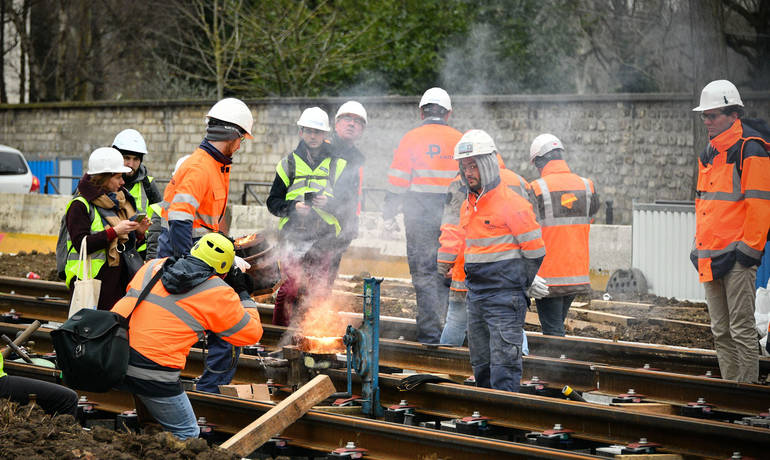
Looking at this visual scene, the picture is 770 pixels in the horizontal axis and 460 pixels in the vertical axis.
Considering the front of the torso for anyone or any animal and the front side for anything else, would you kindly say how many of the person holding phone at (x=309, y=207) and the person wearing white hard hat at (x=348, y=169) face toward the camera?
2

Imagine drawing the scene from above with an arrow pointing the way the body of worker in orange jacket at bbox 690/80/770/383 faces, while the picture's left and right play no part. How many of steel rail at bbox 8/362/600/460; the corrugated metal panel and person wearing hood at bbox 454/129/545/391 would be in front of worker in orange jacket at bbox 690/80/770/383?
2

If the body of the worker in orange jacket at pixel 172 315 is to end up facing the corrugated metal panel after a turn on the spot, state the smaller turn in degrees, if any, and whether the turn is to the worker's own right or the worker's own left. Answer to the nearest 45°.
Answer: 0° — they already face it

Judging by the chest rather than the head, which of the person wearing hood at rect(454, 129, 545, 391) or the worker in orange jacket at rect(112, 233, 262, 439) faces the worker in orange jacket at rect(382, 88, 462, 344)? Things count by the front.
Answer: the worker in orange jacket at rect(112, 233, 262, 439)

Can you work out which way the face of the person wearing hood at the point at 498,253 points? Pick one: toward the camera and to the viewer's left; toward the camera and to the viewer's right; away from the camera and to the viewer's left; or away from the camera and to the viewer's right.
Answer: toward the camera and to the viewer's left

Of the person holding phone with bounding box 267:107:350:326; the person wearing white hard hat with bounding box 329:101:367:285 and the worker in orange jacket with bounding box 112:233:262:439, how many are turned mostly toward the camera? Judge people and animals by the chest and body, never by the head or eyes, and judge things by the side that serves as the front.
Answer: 2

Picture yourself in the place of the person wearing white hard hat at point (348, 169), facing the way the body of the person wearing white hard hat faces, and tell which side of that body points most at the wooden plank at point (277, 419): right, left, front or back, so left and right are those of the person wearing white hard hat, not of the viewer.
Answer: front

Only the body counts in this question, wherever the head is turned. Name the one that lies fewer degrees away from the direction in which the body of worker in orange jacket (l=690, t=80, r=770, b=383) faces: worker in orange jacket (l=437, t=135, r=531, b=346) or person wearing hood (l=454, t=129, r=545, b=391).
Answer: the person wearing hood

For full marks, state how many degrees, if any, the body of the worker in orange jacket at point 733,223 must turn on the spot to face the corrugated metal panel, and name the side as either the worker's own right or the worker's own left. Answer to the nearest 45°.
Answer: approximately 135° to the worker's own right

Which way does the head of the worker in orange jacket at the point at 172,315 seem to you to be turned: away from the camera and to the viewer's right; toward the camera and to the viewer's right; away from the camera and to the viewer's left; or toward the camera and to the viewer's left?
away from the camera and to the viewer's right

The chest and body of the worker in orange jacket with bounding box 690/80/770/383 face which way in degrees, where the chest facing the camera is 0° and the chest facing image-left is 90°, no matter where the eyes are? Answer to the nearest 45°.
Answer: approximately 45°

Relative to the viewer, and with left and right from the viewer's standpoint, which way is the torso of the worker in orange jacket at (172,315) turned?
facing away from the viewer and to the right of the viewer
